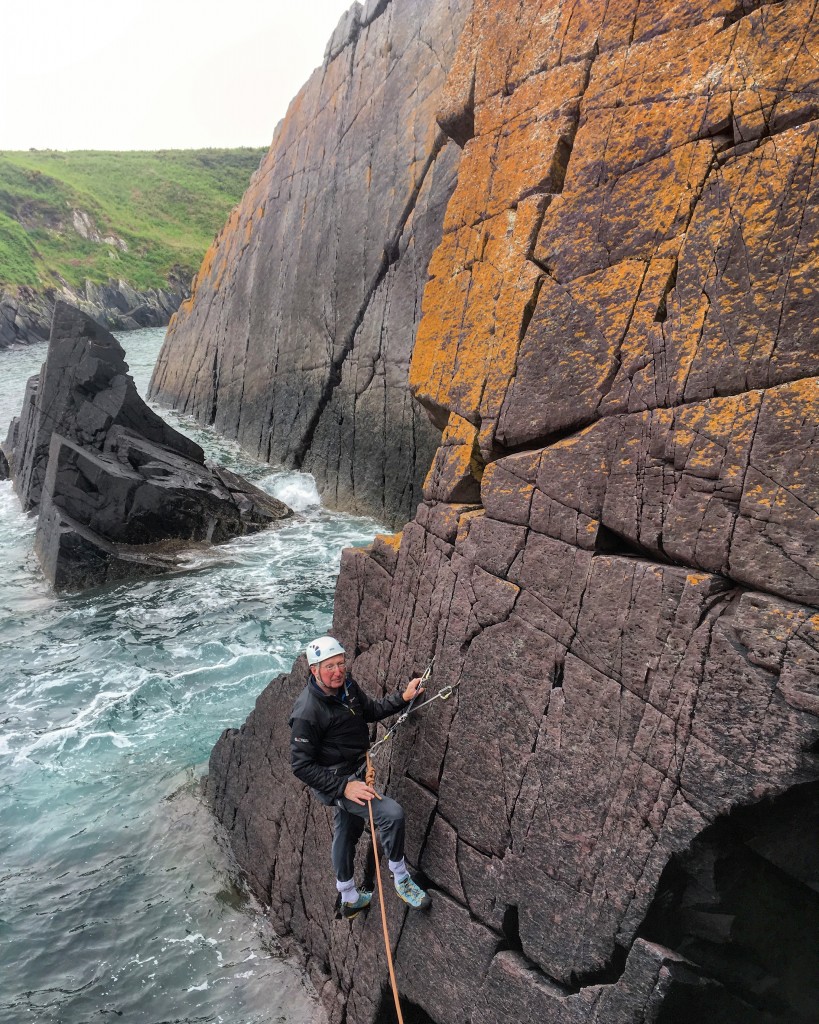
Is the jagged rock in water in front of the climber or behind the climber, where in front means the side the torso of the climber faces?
behind
